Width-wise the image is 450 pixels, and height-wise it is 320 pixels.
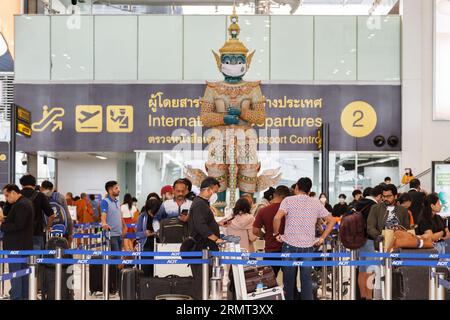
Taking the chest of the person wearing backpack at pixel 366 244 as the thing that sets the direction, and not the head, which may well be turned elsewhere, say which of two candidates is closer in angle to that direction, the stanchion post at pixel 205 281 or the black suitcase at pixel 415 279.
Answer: the black suitcase

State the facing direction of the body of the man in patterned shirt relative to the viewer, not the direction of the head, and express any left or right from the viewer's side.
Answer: facing away from the viewer

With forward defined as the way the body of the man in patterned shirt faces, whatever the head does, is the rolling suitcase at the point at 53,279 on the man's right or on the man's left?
on the man's left

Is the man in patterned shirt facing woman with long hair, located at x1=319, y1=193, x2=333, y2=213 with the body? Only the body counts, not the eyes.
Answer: yes

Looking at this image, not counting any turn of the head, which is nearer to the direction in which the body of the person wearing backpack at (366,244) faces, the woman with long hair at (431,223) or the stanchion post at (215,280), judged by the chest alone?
the woman with long hair

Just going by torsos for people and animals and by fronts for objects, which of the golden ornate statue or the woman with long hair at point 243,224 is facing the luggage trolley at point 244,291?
the golden ornate statue

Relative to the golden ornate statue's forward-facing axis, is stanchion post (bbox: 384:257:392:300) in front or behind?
in front

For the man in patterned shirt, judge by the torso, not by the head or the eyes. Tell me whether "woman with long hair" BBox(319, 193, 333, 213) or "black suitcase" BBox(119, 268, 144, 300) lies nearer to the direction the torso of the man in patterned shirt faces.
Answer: the woman with long hair

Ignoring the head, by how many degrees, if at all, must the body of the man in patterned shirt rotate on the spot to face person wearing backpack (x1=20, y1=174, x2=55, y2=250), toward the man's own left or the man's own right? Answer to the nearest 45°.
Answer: approximately 90° to the man's own left

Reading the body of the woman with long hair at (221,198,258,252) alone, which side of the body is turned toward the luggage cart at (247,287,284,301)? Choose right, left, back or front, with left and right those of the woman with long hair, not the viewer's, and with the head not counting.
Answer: back

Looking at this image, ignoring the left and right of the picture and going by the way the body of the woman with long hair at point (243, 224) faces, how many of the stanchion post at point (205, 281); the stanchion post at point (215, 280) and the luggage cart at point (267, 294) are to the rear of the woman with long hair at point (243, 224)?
3

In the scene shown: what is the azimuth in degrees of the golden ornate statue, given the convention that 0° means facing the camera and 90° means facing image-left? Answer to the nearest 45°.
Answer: approximately 0°
